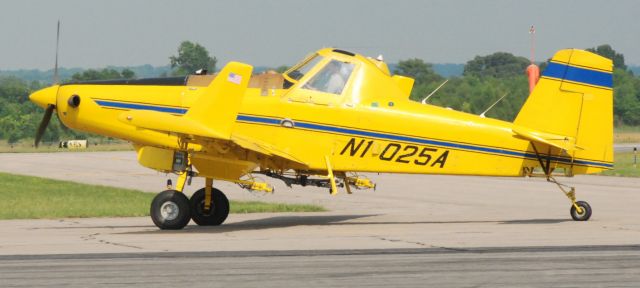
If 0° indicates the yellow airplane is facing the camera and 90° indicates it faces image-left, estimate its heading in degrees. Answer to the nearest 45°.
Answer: approximately 90°
